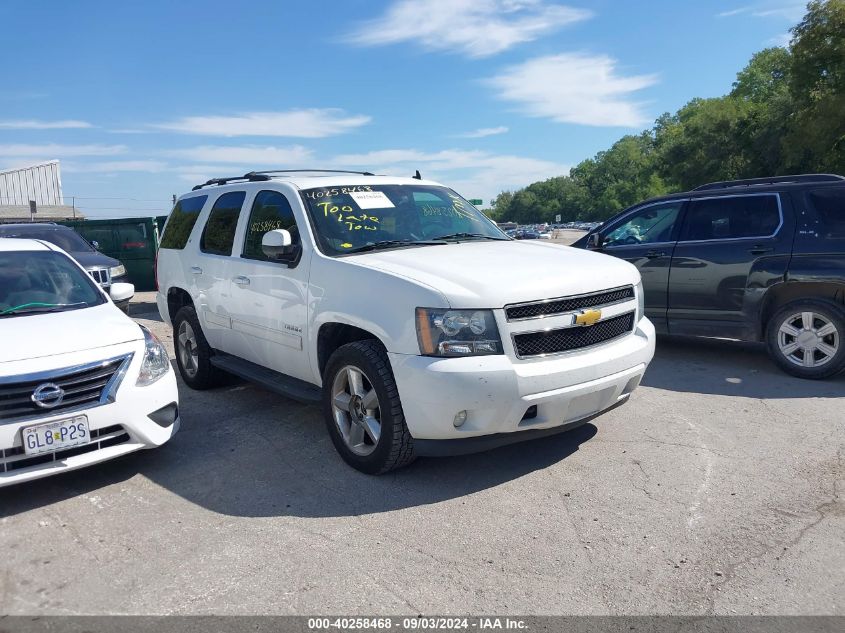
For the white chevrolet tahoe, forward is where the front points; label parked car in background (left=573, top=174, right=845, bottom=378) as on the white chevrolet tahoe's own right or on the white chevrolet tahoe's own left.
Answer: on the white chevrolet tahoe's own left

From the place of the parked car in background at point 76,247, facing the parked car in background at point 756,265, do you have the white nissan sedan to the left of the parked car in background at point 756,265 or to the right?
right

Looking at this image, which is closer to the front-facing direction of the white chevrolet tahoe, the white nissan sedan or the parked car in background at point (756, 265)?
the parked car in background

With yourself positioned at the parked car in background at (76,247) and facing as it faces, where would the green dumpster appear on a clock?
The green dumpster is roughly at 8 o'clock from the parked car in background.

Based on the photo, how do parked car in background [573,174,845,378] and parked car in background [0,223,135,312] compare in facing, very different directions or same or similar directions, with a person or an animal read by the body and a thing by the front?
very different directions

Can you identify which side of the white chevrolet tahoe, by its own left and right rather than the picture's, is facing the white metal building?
back

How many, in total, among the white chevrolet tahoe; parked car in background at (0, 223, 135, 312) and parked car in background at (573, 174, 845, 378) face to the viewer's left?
1

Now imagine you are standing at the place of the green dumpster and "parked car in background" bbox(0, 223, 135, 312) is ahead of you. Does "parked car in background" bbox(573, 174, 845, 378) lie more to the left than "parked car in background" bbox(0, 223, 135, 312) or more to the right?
left

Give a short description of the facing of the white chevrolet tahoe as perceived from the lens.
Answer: facing the viewer and to the right of the viewer

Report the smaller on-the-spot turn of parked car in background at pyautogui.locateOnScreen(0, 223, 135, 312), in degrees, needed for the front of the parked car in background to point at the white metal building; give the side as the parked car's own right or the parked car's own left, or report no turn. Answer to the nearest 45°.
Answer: approximately 135° to the parked car's own left

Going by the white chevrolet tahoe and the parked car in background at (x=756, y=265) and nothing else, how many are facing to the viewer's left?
1

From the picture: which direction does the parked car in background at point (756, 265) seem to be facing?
to the viewer's left
